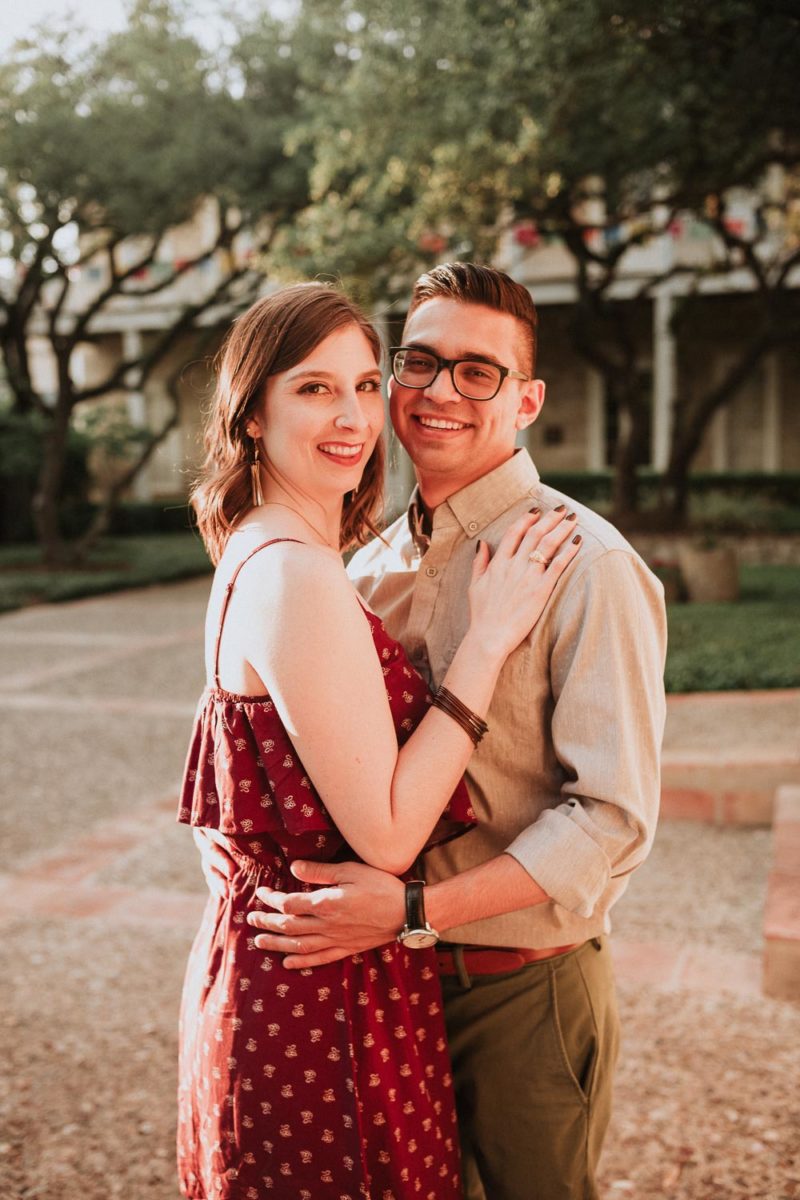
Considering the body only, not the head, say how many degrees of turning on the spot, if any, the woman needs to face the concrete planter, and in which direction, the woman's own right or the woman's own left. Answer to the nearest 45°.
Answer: approximately 90° to the woman's own left

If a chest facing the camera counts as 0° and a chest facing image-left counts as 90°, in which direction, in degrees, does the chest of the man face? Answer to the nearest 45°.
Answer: approximately 45°

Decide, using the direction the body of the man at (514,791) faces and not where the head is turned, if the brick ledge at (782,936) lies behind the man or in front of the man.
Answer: behind

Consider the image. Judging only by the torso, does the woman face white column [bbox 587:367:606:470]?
no

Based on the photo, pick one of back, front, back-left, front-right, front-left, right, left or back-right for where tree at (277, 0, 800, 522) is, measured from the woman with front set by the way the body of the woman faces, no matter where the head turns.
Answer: left

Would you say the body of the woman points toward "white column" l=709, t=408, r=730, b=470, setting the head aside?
no

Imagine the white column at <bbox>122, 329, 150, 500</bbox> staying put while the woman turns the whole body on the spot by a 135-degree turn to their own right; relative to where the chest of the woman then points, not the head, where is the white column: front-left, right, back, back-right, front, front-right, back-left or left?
back-right

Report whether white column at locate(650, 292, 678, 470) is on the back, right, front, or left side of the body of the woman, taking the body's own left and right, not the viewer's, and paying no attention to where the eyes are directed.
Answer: left

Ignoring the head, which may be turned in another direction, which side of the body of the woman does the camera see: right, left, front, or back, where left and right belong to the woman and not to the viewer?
right

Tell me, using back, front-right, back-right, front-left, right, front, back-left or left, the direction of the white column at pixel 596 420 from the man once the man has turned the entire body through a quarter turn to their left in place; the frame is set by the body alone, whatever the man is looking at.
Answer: back-left

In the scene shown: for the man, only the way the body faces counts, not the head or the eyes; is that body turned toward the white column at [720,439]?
no

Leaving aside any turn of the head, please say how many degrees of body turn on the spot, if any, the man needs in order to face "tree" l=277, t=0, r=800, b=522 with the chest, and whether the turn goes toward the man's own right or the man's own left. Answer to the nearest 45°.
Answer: approximately 135° to the man's own right
